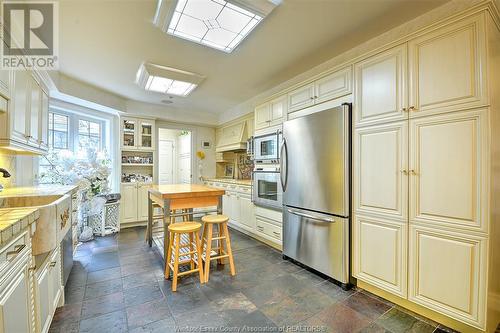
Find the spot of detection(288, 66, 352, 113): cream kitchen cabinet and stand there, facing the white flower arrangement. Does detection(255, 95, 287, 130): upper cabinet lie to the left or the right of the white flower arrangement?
right

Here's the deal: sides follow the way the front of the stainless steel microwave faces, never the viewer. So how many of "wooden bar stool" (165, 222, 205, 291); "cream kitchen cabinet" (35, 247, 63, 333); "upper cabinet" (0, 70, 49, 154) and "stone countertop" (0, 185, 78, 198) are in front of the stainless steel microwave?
4

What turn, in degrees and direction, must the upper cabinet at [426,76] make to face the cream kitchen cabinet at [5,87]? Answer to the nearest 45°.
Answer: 0° — it already faces it

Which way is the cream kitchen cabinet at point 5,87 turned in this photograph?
to the viewer's right

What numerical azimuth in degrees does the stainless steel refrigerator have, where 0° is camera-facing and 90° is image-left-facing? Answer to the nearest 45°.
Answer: approximately 45°

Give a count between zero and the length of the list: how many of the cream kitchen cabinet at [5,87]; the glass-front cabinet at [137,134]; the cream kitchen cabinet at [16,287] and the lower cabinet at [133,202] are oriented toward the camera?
2

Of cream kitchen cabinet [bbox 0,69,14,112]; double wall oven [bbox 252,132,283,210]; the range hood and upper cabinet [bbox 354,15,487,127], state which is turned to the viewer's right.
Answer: the cream kitchen cabinet

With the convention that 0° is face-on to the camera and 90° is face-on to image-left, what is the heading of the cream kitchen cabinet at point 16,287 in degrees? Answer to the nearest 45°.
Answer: approximately 270°
